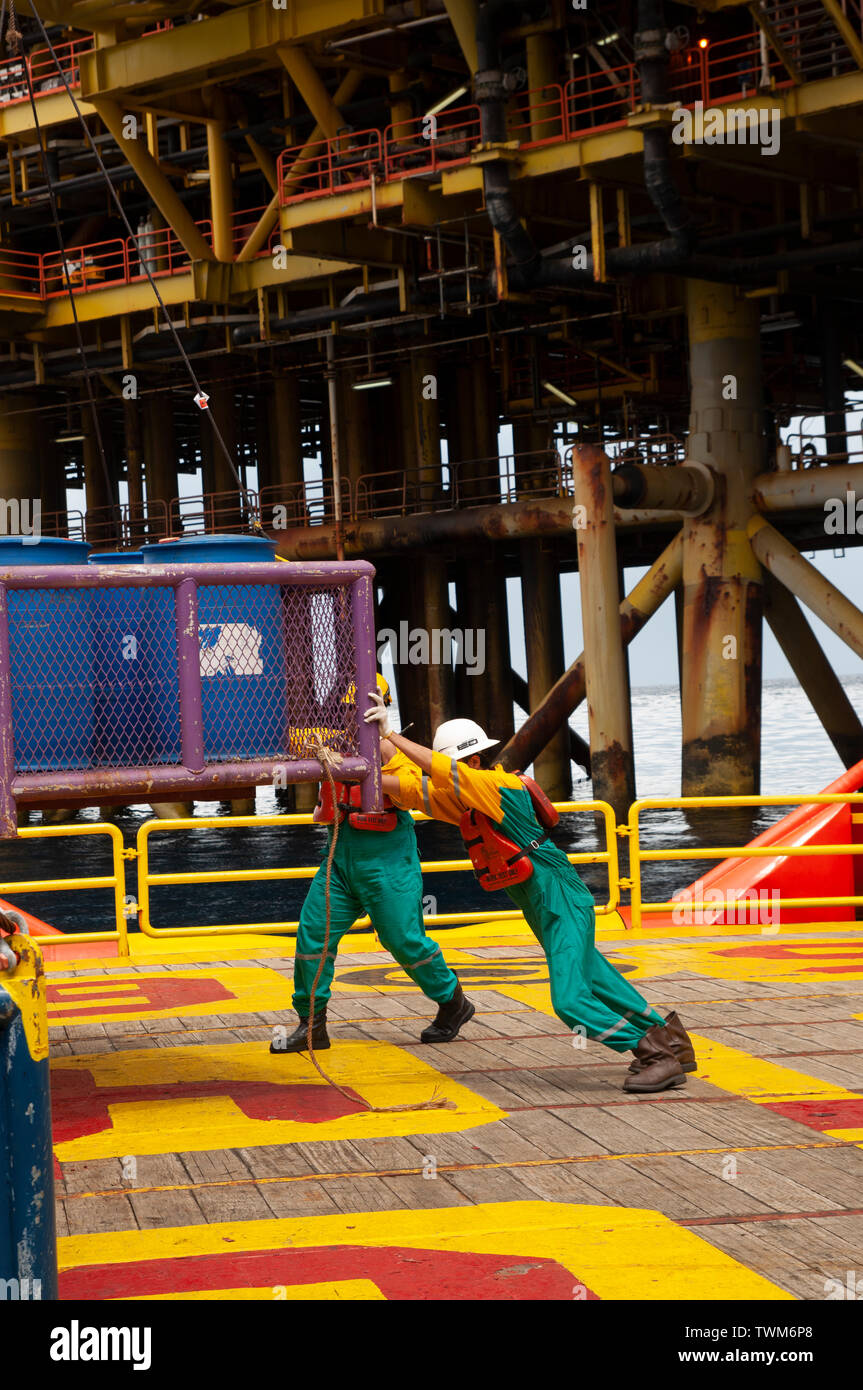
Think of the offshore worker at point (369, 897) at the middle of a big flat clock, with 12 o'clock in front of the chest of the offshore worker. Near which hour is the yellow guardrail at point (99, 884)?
The yellow guardrail is roughly at 2 o'clock from the offshore worker.

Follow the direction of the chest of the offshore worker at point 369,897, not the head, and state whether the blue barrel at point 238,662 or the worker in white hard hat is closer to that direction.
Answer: the blue barrel

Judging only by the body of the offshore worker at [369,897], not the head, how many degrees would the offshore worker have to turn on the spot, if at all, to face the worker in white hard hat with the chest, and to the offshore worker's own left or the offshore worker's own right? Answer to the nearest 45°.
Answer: approximately 135° to the offshore worker's own left

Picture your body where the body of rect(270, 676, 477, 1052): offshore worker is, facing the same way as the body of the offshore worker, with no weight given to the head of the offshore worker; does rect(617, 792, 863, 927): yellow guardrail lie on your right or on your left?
on your right

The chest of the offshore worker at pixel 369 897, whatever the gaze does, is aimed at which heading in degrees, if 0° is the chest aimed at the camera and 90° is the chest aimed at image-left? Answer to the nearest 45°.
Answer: approximately 90°

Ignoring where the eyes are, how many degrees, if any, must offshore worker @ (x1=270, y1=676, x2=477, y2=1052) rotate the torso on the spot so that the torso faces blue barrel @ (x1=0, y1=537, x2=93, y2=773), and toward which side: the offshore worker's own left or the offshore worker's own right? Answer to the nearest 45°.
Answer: approximately 45° to the offshore worker's own left

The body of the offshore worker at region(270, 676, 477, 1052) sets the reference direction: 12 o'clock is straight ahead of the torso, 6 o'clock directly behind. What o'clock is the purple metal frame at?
The purple metal frame is roughly at 12 o'clock from the offshore worker.

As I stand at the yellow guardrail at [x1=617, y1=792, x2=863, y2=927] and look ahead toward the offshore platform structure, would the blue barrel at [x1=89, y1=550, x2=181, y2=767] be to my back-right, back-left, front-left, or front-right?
back-left

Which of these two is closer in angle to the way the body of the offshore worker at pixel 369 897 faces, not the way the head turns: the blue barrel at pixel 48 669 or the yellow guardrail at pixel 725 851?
the blue barrel

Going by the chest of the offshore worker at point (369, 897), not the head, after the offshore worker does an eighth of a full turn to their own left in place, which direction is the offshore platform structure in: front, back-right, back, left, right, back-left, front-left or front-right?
back-right
